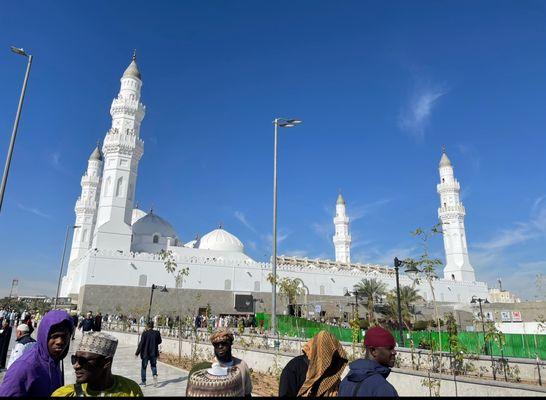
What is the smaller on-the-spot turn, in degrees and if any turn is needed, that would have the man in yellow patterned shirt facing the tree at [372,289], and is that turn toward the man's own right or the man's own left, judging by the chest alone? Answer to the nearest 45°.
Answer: approximately 180°

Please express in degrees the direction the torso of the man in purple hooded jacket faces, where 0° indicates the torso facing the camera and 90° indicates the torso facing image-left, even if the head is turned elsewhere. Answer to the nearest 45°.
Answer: approximately 315°

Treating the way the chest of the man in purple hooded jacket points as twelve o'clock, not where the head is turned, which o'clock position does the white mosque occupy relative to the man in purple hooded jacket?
The white mosque is roughly at 8 o'clock from the man in purple hooded jacket.

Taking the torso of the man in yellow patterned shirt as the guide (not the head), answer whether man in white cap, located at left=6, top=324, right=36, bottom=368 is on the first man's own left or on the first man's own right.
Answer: on the first man's own right

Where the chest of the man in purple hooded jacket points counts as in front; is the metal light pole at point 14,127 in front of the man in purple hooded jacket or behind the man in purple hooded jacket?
behind

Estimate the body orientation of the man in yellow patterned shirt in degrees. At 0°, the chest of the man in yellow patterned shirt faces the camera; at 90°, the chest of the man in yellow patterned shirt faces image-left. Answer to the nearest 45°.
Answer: approximately 45°
